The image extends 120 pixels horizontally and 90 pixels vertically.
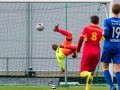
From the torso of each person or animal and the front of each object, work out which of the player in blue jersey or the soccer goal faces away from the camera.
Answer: the player in blue jersey

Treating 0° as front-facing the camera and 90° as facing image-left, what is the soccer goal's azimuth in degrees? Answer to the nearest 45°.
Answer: approximately 0°

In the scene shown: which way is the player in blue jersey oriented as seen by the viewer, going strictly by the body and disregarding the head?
away from the camera

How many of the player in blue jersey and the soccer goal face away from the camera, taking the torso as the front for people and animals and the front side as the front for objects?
1

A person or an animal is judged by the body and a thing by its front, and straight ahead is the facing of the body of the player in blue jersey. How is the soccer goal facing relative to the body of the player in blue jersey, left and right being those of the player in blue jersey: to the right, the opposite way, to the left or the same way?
the opposite way
